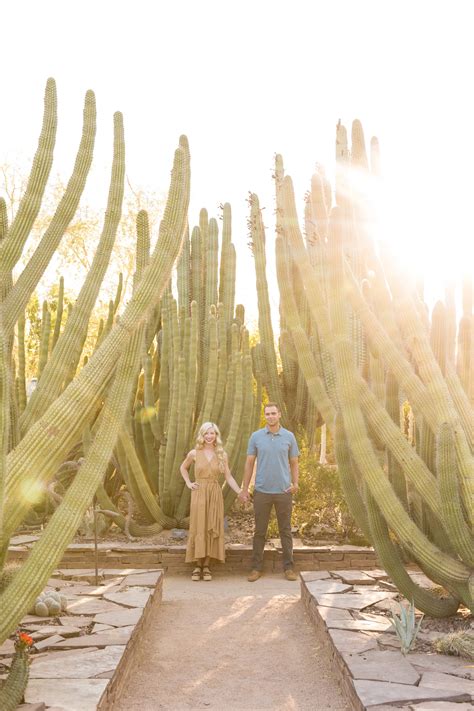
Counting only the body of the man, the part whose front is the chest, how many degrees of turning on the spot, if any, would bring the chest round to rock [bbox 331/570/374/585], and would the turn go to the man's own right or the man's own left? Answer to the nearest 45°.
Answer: approximately 45° to the man's own left

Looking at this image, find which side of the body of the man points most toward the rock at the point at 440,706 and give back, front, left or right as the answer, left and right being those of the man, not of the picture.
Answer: front

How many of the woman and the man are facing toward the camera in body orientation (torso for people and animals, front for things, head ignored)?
2

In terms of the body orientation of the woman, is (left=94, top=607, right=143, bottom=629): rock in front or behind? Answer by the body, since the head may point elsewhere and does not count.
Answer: in front

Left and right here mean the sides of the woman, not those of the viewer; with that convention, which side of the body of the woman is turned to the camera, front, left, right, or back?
front

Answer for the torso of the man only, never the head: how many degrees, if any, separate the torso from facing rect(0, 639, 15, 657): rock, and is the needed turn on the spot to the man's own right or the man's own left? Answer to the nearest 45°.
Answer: approximately 45° to the man's own right

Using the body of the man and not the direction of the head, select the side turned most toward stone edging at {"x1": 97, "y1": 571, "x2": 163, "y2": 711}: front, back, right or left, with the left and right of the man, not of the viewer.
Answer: front

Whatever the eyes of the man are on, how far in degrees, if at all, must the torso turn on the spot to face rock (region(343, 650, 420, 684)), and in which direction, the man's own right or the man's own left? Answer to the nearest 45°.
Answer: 0° — they already face it

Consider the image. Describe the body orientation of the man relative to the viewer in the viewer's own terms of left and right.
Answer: facing the viewer

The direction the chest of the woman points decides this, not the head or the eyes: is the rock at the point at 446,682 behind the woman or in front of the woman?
in front

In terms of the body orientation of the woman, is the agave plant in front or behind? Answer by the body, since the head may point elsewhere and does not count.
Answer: in front
